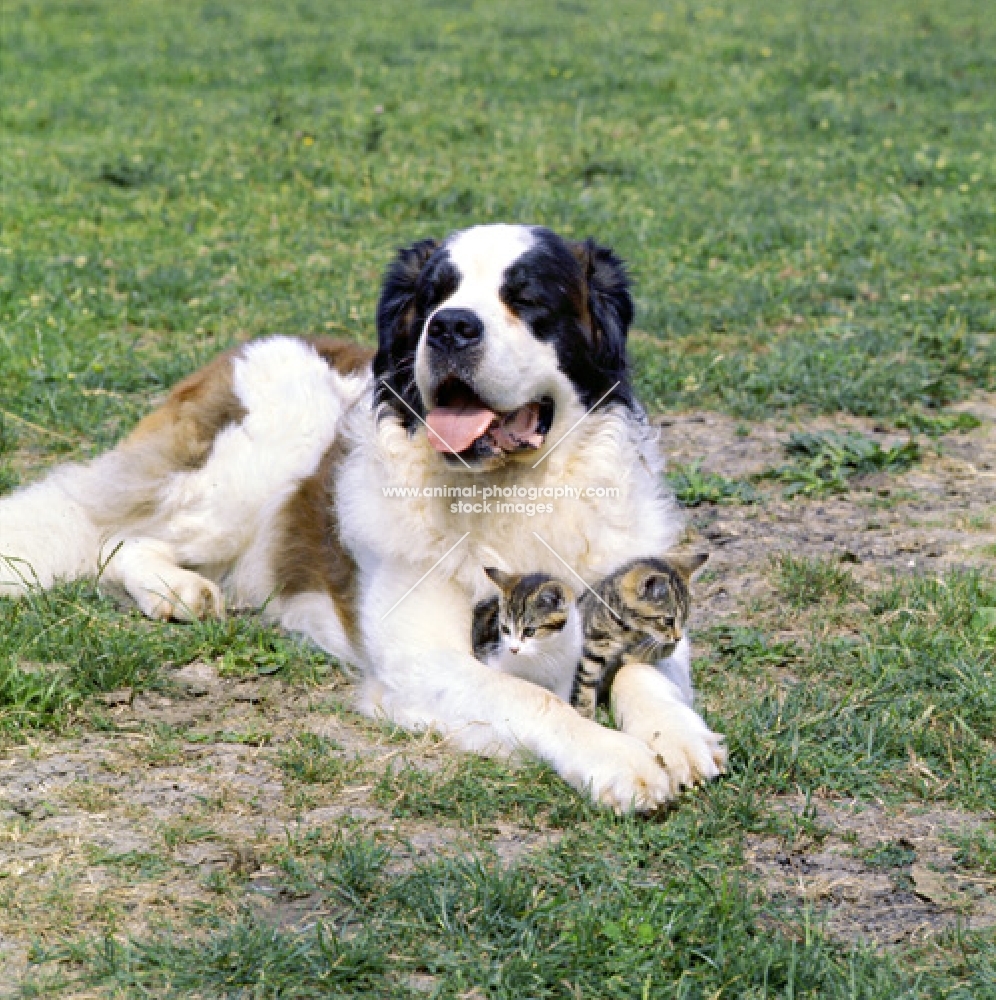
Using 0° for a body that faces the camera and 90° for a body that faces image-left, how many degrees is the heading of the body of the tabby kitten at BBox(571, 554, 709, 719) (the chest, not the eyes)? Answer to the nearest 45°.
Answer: approximately 270°

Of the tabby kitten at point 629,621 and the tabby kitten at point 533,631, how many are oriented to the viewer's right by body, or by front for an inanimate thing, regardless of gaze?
1

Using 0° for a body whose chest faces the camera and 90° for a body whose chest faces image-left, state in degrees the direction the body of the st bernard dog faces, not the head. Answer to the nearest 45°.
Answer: approximately 315°

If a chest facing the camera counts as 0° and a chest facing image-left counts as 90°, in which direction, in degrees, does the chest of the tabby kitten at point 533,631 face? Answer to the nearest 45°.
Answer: approximately 45°

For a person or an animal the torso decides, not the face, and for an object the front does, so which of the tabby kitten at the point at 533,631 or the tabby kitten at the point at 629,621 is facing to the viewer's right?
the tabby kitten at the point at 629,621
